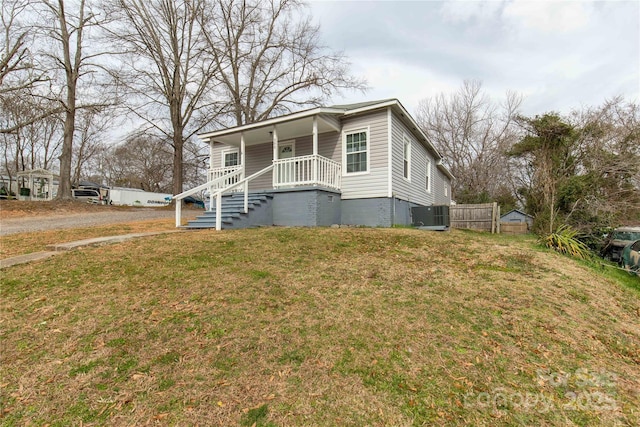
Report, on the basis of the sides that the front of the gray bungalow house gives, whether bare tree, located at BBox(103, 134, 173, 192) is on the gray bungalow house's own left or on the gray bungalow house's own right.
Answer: on the gray bungalow house's own right

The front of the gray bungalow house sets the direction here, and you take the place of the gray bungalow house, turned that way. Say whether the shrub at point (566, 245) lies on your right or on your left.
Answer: on your left

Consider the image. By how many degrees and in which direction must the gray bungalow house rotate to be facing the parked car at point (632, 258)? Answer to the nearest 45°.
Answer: approximately 90° to its left

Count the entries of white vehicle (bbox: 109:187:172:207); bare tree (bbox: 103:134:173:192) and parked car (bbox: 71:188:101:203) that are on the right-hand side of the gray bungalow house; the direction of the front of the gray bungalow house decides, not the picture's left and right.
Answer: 3

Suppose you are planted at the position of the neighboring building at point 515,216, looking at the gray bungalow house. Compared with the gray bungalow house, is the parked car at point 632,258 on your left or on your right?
left

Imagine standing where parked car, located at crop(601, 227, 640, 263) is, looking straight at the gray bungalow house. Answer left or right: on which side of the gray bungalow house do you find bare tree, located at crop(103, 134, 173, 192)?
right

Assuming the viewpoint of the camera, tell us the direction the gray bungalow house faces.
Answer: facing the viewer and to the left of the viewer

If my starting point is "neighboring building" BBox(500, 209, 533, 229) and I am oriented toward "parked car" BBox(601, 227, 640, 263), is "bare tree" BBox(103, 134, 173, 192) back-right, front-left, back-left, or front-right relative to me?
back-right

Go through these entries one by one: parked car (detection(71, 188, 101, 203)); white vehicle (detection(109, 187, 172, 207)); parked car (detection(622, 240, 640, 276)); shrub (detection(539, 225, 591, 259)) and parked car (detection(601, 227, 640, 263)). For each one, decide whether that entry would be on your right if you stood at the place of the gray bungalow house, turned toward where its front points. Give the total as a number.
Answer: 2

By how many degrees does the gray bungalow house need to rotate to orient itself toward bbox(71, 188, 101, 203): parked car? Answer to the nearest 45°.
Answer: approximately 90° to its right

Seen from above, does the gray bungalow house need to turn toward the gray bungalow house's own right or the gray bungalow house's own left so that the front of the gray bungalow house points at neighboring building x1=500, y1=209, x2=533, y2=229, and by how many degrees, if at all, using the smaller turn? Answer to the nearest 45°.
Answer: approximately 180°

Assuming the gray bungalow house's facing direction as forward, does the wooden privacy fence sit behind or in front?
behind

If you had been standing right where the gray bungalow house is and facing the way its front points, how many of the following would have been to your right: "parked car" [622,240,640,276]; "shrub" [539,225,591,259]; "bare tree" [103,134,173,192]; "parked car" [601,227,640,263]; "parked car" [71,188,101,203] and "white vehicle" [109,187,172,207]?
3

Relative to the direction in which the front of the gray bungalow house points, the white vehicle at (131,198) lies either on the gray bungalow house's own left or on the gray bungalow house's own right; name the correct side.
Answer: on the gray bungalow house's own right
